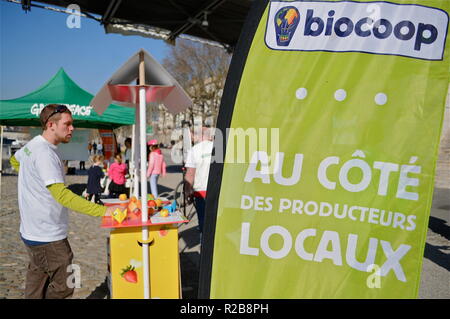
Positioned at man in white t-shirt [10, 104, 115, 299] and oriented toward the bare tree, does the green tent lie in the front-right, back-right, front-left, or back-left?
front-left

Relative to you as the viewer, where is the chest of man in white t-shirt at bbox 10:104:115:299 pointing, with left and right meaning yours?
facing away from the viewer and to the right of the viewer

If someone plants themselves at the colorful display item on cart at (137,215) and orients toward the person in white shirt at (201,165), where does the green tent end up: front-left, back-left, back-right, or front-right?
front-left

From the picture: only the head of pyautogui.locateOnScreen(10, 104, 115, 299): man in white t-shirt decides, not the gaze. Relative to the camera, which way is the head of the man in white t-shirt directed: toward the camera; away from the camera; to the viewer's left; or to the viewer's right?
to the viewer's right

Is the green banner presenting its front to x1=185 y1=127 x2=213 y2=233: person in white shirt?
no

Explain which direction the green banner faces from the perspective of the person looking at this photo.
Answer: facing the viewer

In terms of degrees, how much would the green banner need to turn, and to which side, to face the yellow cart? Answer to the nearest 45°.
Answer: approximately 135° to its right

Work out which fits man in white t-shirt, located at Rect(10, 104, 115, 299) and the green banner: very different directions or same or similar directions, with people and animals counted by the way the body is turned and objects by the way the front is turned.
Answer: very different directions

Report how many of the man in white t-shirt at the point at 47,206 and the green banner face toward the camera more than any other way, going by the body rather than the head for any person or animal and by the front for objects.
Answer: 1

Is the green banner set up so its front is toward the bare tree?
no

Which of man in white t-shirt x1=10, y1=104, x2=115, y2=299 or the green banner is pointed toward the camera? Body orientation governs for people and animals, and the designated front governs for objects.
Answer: the green banner

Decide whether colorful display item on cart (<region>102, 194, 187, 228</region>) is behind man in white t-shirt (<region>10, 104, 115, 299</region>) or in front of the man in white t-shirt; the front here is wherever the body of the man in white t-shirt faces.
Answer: in front
